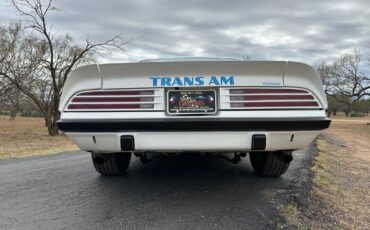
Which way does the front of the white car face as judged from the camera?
facing away from the viewer
